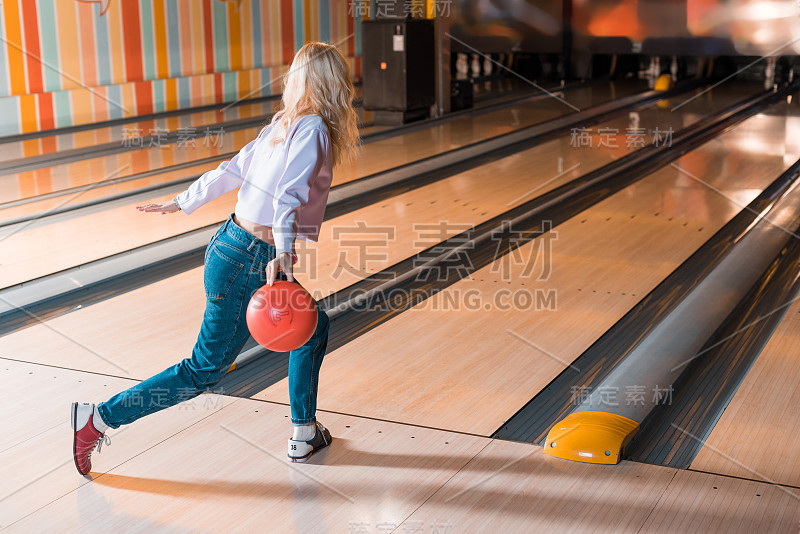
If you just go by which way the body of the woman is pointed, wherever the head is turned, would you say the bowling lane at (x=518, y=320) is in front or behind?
in front

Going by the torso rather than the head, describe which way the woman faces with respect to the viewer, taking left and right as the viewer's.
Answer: facing away from the viewer and to the right of the viewer

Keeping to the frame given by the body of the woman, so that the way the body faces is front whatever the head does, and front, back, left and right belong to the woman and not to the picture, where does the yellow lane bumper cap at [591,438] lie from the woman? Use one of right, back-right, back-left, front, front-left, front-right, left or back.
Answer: front-right

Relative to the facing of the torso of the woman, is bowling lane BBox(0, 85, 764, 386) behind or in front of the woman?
in front
